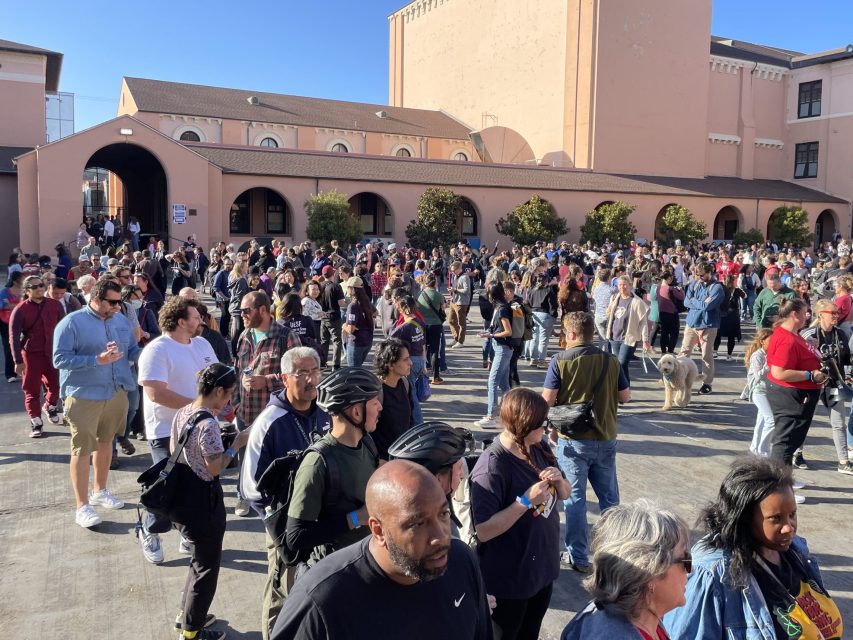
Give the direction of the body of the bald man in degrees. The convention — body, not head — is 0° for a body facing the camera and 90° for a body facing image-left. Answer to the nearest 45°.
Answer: approximately 315°

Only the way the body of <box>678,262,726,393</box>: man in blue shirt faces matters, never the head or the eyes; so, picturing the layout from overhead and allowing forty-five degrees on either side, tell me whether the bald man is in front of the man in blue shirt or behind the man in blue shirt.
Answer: in front

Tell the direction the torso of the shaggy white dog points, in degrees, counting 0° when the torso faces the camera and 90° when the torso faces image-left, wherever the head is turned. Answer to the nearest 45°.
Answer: approximately 45°

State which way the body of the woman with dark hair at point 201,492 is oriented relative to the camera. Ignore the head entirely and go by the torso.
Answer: to the viewer's right

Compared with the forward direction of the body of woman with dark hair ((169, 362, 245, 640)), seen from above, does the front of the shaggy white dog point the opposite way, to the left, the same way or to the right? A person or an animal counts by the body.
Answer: the opposite way

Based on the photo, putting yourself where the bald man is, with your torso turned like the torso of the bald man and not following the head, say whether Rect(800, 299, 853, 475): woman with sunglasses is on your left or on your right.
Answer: on your left

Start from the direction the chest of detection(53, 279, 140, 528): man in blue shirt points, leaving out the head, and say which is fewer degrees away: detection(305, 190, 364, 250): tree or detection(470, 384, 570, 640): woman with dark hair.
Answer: the woman with dark hair

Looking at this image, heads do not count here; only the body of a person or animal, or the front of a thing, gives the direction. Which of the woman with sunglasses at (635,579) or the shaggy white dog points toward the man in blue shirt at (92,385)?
the shaggy white dog

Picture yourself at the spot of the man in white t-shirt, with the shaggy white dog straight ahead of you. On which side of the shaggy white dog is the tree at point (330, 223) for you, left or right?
left

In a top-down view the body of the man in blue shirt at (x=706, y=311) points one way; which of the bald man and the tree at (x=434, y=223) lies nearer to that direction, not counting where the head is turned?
the bald man

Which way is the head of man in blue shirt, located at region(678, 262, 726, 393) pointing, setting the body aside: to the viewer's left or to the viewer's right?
to the viewer's left

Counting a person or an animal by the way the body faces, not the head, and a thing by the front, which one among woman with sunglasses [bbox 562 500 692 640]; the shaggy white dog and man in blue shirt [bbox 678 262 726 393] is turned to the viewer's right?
the woman with sunglasses

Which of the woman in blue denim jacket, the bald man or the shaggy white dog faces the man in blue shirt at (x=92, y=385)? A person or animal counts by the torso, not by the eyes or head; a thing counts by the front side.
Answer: the shaggy white dog

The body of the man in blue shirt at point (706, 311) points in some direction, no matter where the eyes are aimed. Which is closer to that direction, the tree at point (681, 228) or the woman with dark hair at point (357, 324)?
the woman with dark hair

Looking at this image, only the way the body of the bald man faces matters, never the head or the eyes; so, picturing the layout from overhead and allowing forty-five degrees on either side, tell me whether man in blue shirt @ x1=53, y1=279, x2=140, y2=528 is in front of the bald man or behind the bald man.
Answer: behind
